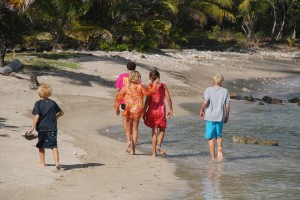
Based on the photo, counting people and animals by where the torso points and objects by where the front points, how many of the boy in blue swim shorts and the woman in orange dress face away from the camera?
2

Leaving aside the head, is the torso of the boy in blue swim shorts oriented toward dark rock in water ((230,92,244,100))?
yes

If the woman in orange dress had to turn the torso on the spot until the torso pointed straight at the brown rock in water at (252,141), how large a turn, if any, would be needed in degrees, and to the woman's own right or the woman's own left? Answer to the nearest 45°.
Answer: approximately 45° to the woman's own right

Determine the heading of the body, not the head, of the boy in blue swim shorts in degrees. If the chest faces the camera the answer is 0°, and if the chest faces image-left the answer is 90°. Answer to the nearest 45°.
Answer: approximately 180°

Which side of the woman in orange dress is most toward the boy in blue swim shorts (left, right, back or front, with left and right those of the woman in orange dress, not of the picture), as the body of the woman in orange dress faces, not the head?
right

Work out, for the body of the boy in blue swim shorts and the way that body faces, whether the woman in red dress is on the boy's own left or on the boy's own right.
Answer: on the boy's own left

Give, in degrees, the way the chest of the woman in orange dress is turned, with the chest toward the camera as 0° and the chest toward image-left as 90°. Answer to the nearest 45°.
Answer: approximately 180°
